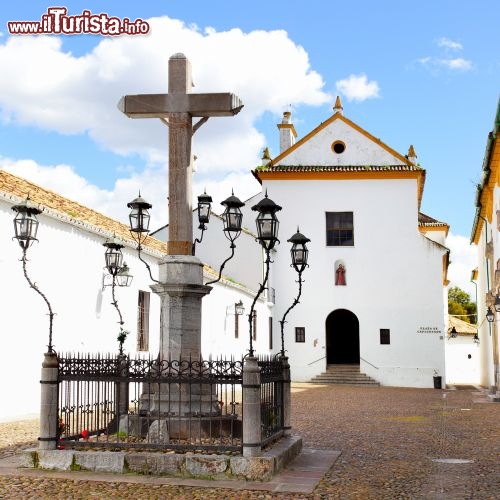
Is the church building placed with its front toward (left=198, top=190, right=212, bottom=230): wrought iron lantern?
yes

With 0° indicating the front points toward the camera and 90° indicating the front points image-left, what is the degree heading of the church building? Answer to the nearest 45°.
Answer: approximately 0°

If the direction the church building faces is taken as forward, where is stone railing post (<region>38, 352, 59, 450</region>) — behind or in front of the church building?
in front

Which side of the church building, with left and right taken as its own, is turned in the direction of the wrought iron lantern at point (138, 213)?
front
